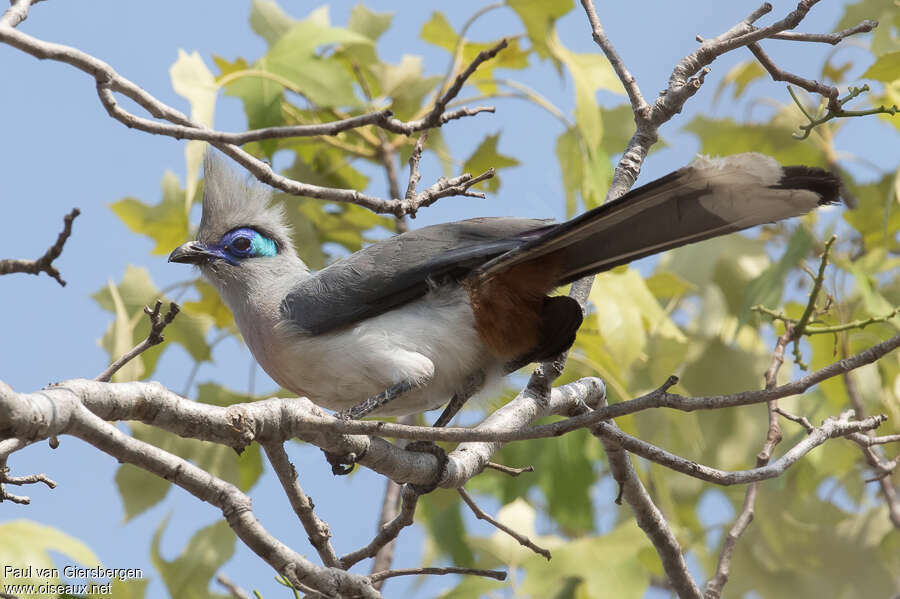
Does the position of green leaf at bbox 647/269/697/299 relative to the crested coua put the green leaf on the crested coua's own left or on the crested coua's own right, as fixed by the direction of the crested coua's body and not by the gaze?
on the crested coua's own right

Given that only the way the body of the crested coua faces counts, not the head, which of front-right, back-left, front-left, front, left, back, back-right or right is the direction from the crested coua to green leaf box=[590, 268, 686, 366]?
back-right

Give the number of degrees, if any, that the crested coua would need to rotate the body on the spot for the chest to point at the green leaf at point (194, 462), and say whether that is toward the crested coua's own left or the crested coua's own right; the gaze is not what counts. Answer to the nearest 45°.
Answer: approximately 45° to the crested coua's own right

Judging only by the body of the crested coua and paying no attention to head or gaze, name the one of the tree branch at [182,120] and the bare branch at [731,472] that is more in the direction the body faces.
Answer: the tree branch

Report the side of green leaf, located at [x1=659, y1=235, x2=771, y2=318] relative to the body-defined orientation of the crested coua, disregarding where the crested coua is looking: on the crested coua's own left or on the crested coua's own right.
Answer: on the crested coua's own right

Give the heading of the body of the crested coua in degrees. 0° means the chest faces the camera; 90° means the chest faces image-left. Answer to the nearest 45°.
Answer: approximately 90°

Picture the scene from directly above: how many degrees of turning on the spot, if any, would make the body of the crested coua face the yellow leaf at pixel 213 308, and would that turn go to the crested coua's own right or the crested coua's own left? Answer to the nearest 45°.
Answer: approximately 45° to the crested coua's own right
